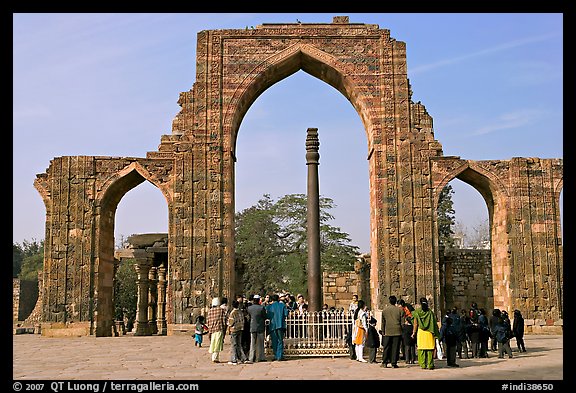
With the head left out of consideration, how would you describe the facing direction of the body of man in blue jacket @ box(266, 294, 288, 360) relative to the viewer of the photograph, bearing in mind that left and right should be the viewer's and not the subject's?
facing away from the viewer

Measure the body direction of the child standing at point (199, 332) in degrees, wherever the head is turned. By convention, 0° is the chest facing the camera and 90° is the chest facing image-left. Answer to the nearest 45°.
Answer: approximately 270°

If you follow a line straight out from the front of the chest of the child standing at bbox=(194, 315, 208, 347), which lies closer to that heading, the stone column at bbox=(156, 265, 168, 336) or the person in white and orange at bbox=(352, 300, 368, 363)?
the person in white and orange

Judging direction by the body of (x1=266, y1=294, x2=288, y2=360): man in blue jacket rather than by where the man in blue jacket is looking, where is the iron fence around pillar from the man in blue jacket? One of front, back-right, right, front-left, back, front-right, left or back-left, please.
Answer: front-right
